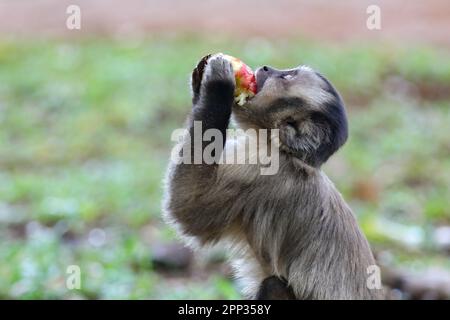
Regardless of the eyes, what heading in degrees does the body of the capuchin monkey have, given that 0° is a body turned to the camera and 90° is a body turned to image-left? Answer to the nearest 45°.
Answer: approximately 90°
